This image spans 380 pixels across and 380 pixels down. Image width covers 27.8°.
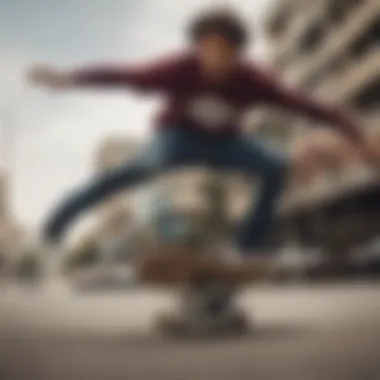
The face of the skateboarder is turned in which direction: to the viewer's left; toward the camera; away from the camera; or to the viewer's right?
toward the camera

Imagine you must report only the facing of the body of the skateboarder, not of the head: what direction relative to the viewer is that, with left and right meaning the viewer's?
facing the viewer
